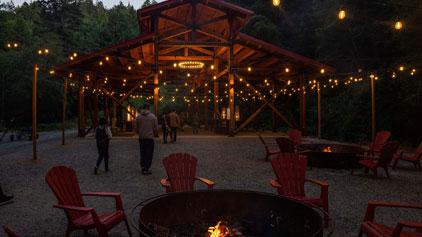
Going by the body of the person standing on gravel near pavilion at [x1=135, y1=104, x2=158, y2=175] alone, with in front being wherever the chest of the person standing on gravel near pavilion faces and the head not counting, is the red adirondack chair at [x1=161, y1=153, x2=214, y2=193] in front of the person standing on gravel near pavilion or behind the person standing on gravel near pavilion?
behind

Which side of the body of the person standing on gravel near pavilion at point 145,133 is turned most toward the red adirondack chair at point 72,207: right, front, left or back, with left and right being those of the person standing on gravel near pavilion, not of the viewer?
back

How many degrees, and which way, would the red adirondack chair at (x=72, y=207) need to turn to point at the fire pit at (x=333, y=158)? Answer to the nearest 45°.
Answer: approximately 90° to its left

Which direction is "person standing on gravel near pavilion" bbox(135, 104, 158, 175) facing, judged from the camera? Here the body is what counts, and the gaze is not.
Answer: away from the camera

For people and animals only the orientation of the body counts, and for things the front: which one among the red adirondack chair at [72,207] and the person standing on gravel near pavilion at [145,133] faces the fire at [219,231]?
the red adirondack chair

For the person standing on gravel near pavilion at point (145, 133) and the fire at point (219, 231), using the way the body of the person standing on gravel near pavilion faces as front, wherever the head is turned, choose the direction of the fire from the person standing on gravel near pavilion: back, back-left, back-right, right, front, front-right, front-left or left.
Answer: back

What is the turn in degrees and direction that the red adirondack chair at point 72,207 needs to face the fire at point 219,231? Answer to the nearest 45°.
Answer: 0° — it already faces it

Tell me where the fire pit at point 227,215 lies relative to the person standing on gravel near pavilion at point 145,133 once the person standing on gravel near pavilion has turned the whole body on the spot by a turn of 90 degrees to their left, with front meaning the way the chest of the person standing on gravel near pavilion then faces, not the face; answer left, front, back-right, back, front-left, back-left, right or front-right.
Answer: left

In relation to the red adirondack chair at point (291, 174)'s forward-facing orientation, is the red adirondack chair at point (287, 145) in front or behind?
behind

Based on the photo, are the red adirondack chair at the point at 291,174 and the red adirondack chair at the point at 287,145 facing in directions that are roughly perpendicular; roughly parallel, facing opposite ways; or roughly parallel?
roughly perpendicular

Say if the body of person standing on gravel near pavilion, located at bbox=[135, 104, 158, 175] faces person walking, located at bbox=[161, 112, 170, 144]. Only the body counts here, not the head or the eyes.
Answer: yes

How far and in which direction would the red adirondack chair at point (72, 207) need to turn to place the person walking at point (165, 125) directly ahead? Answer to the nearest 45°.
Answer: approximately 135° to its left

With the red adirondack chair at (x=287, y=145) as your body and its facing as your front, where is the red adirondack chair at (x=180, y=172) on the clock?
the red adirondack chair at (x=180, y=172) is roughly at 5 o'clock from the red adirondack chair at (x=287, y=145).
